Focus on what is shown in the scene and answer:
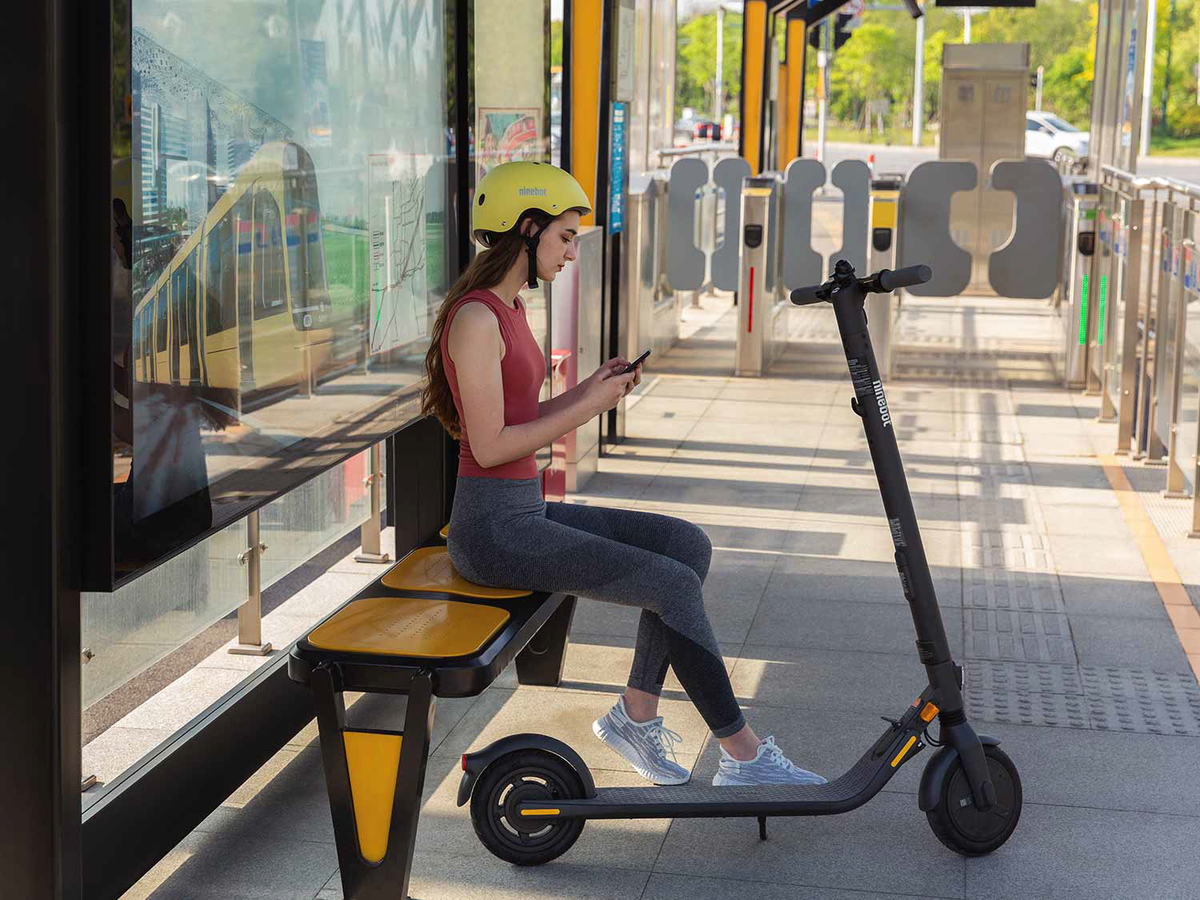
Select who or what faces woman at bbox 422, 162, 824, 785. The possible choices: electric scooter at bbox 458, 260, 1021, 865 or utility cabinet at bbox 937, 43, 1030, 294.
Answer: the utility cabinet

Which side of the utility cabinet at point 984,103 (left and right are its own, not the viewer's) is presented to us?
front

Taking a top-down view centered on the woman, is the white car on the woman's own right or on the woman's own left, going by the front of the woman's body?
on the woman's own left

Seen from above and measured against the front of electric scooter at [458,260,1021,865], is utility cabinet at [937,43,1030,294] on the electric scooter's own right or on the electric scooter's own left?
on the electric scooter's own left

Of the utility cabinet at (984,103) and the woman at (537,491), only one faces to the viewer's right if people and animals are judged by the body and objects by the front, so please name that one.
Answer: the woman

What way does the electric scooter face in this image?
to the viewer's right

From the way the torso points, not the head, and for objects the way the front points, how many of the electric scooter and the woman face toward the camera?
0

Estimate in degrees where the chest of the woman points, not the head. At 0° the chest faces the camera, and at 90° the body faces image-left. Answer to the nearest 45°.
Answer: approximately 270°

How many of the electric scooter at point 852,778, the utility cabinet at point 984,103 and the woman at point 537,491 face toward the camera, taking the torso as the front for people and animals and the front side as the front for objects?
1

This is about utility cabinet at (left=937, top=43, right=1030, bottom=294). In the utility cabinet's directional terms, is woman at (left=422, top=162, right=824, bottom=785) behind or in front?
in front

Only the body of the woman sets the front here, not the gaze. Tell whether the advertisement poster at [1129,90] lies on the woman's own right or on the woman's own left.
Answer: on the woman's own left

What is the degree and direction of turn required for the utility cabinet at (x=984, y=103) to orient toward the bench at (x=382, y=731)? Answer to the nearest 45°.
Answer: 0° — it already faces it

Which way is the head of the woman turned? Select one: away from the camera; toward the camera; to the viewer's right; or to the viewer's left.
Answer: to the viewer's right

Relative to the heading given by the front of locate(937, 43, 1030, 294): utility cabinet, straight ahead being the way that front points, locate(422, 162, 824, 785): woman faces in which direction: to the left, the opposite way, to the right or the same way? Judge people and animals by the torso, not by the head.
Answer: to the left
